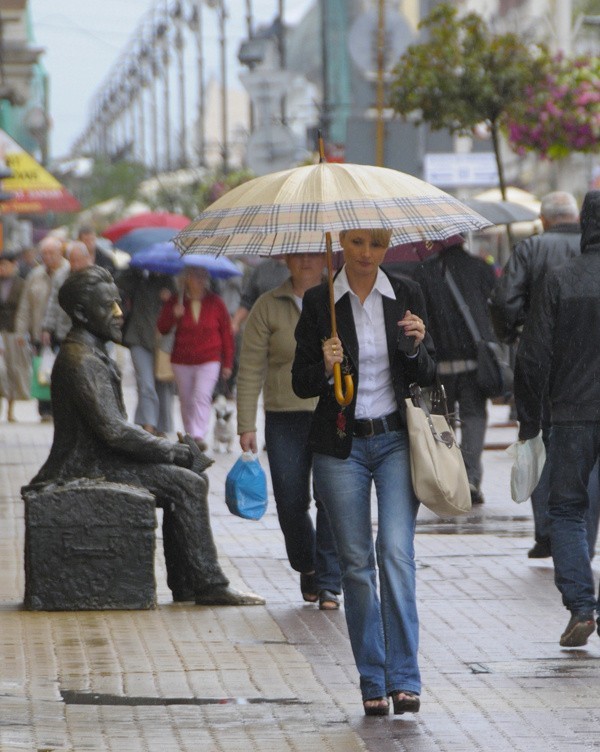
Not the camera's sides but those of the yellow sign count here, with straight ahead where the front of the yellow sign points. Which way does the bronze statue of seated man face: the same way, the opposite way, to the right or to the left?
to the left

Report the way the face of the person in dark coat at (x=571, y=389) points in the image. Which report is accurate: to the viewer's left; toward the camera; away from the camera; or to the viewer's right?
away from the camera

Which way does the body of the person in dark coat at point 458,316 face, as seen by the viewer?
away from the camera

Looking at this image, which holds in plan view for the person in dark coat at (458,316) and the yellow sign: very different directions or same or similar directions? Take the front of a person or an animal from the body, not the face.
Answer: very different directions

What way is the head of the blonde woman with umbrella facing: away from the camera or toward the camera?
toward the camera

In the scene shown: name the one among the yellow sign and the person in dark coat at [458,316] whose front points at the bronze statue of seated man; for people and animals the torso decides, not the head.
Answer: the yellow sign

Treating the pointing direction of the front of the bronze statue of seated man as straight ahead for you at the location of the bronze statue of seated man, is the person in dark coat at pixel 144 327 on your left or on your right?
on your left

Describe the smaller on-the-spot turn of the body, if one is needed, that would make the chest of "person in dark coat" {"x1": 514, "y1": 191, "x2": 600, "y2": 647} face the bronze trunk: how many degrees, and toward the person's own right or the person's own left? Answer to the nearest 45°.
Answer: approximately 90° to the person's own left

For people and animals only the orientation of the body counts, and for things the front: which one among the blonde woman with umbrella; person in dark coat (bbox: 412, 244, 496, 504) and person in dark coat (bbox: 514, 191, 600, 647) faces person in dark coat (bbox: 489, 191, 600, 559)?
person in dark coat (bbox: 514, 191, 600, 647)

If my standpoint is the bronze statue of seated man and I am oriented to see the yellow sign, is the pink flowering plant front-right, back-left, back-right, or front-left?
front-right

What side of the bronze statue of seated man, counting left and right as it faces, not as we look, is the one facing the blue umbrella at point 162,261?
left

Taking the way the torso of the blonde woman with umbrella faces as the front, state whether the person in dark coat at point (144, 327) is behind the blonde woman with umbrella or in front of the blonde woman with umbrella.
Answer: behind

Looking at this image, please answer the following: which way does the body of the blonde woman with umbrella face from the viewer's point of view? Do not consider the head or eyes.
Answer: toward the camera

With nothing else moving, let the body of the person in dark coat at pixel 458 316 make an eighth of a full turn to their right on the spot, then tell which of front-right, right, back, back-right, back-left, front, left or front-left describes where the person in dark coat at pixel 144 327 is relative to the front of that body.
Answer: left
